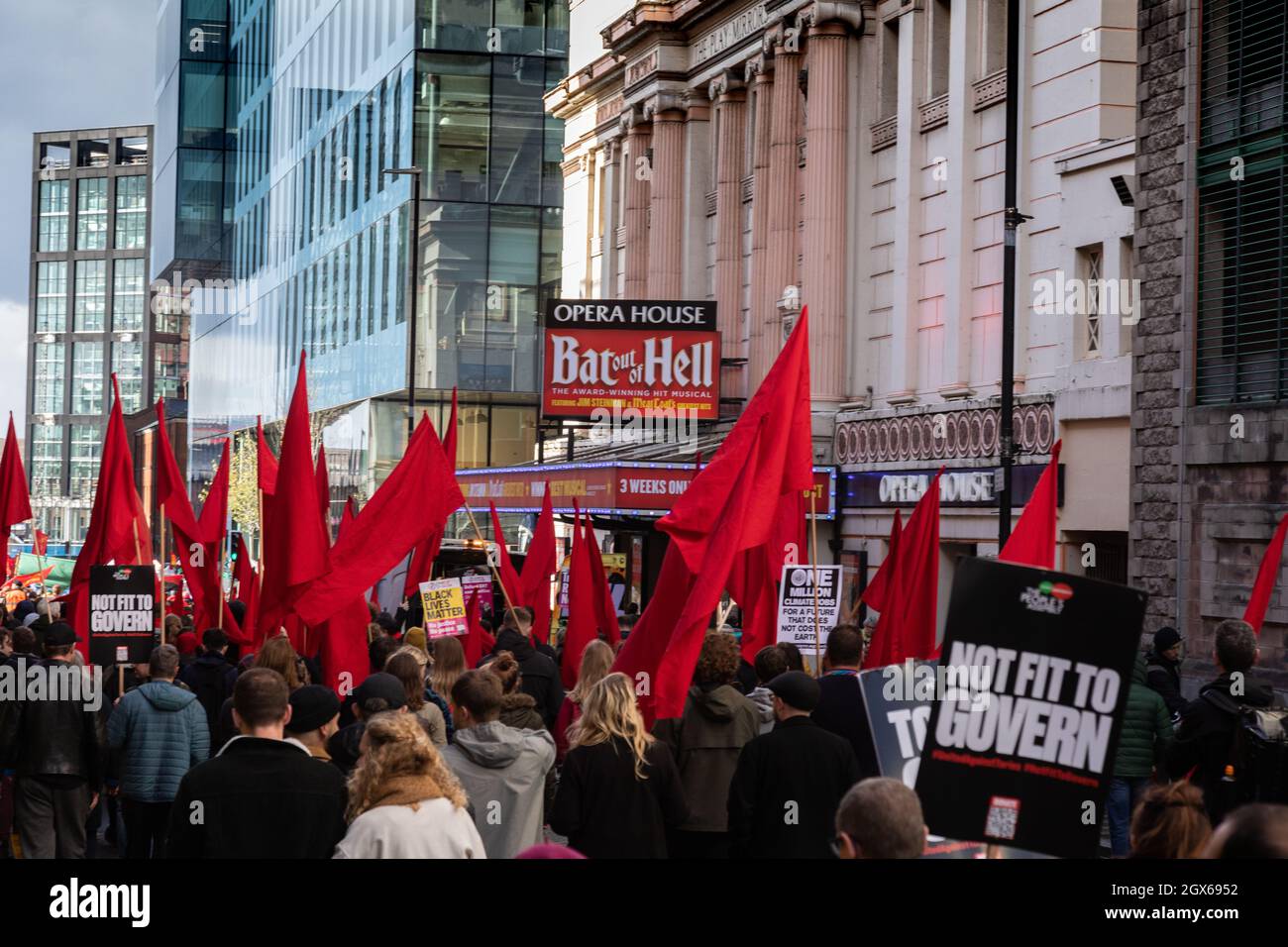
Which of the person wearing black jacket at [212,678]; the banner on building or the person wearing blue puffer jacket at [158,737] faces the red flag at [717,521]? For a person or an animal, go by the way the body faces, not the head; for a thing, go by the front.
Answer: the banner on building

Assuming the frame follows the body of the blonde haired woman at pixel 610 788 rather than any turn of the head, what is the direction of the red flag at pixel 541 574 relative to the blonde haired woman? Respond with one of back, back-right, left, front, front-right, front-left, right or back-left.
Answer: front

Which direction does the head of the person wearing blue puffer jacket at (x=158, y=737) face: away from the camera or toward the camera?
away from the camera

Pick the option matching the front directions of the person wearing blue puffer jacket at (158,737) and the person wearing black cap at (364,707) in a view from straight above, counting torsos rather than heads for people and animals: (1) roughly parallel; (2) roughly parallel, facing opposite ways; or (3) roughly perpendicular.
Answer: roughly parallel

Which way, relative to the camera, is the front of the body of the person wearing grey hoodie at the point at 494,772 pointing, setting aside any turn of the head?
away from the camera

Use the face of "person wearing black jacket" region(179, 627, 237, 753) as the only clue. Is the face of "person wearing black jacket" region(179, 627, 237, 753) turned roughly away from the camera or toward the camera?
away from the camera

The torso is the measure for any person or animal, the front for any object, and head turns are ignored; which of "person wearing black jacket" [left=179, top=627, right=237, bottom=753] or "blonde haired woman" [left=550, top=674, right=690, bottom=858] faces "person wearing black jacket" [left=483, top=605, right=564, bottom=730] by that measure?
the blonde haired woman

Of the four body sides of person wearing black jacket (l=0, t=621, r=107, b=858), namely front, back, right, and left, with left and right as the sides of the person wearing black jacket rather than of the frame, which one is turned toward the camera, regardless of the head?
back

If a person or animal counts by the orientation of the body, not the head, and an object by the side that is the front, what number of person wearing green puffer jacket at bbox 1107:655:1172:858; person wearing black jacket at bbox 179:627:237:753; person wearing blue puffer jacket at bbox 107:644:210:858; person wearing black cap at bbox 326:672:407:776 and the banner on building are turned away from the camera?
4

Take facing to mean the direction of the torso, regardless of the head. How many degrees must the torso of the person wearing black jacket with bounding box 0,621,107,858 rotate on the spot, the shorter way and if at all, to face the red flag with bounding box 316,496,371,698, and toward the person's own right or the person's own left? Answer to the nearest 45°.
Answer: approximately 45° to the person's own right

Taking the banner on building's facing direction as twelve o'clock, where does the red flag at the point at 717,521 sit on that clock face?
The red flag is roughly at 12 o'clock from the banner on building.

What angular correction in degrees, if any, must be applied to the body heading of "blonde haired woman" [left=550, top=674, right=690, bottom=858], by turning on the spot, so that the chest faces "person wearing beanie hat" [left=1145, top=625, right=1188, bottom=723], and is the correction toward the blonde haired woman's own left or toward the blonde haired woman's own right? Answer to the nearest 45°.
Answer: approximately 45° to the blonde haired woman's own right

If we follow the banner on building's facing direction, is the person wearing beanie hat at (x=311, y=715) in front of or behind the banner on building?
in front

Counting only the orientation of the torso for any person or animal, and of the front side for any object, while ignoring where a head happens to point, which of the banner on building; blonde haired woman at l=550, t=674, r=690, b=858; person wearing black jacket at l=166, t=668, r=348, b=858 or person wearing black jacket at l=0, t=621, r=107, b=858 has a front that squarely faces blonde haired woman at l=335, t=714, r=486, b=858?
the banner on building

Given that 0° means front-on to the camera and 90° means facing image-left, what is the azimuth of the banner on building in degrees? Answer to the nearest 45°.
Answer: approximately 0°

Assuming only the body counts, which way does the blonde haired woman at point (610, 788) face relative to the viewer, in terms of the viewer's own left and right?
facing away from the viewer

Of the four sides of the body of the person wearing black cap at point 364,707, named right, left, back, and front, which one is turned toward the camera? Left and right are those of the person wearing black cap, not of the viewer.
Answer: back

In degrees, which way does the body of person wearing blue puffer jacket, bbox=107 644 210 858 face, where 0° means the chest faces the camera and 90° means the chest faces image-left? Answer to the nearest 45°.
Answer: approximately 180°

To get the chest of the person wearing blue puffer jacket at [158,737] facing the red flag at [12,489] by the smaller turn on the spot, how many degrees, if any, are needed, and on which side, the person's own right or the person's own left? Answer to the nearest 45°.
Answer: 0° — they already face it
